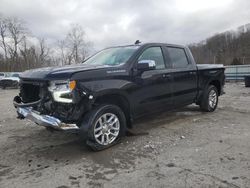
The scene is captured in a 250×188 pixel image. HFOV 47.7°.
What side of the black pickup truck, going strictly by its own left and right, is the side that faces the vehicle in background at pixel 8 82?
right

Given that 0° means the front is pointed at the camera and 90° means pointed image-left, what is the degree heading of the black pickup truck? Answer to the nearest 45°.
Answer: approximately 45°
